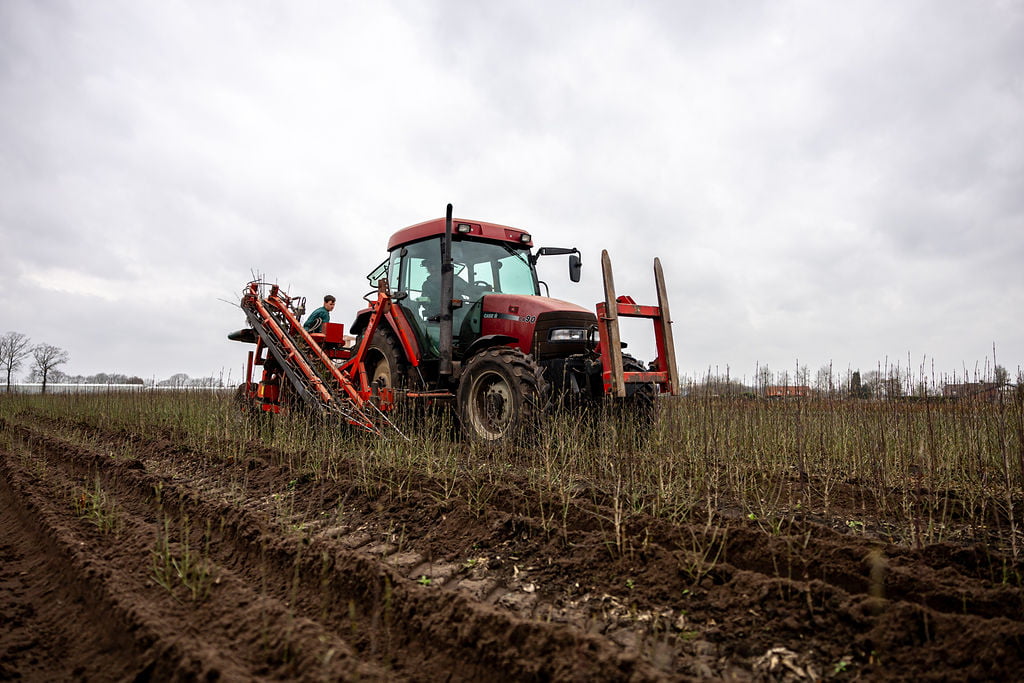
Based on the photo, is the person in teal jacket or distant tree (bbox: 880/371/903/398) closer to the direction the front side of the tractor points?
the distant tree

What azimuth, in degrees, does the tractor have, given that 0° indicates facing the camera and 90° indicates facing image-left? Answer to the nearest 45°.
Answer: approximately 315°

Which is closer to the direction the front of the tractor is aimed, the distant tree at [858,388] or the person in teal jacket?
the distant tree
